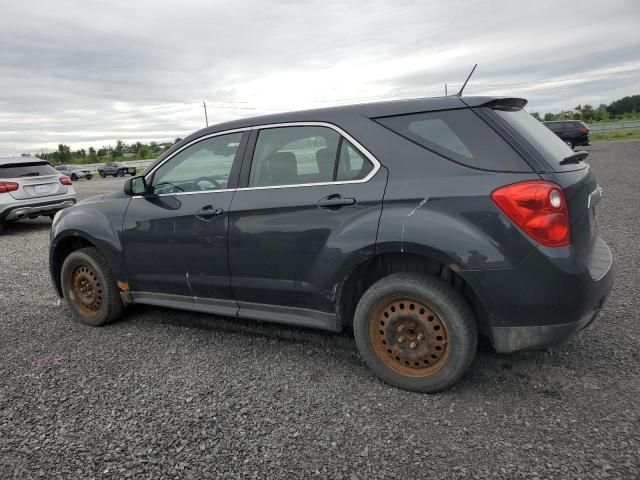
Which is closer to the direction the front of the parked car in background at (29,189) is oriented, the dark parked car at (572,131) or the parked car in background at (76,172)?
the parked car in background

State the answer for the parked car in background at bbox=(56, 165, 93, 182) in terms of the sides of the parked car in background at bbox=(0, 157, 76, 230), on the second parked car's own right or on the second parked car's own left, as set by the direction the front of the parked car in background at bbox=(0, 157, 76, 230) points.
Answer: on the second parked car's own right

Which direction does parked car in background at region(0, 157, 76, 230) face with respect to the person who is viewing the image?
facing away from the viewer and to the left of the viewer

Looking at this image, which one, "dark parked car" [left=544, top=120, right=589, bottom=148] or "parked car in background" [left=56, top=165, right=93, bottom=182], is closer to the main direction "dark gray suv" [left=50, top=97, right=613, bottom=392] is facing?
the parked car in background

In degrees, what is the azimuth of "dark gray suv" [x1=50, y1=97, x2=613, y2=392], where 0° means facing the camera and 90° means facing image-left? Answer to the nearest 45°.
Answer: approximately 135°
